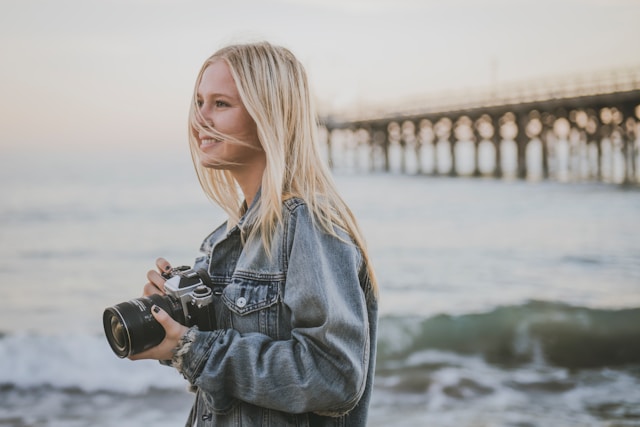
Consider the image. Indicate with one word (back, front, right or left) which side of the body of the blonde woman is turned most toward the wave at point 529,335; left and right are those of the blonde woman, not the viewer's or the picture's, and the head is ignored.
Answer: back

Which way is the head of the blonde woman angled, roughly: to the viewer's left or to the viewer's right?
to the viewer's left

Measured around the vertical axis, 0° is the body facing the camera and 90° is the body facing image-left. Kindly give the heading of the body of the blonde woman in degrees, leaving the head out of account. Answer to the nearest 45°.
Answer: approximately 45°
